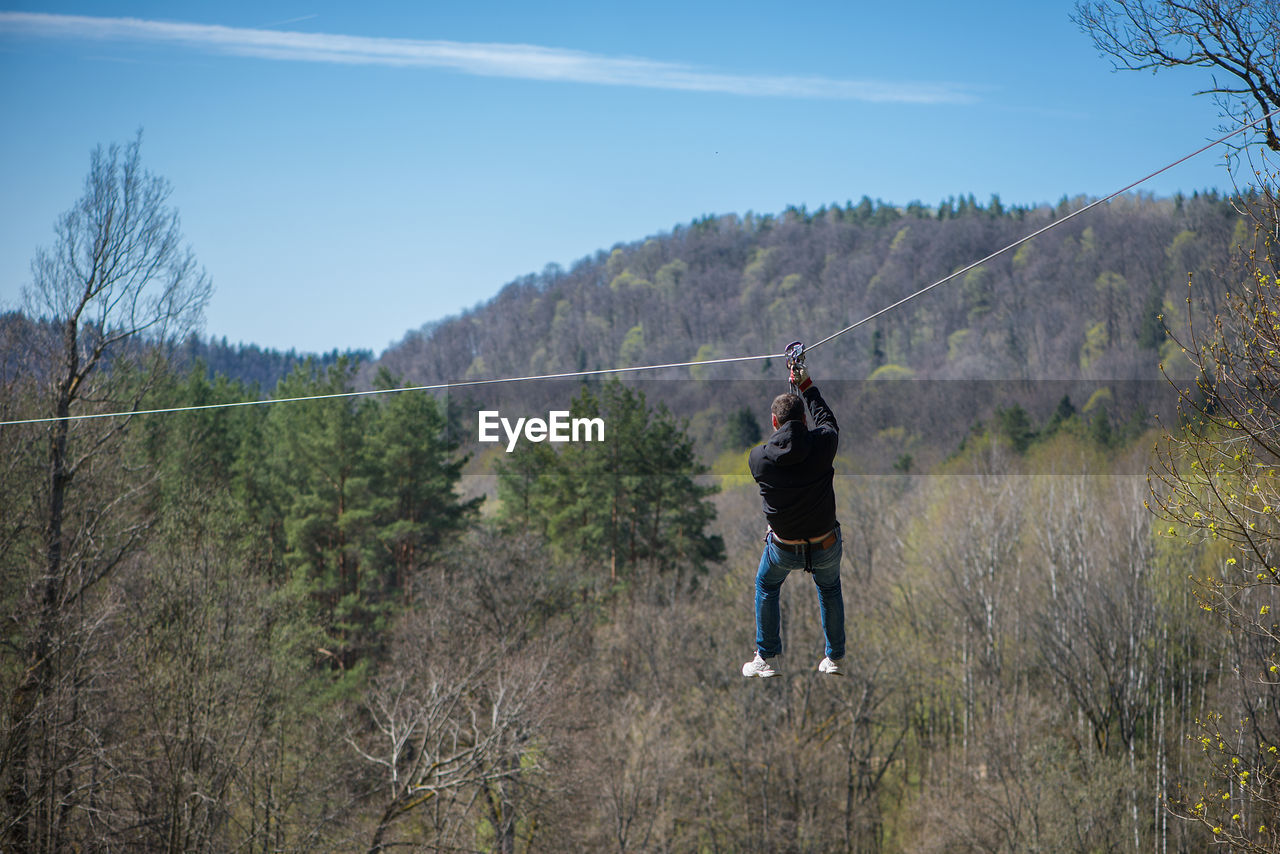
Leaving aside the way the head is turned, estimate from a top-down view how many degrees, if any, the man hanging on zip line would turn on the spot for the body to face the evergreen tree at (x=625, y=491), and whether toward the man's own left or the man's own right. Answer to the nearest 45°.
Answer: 0° — they already face it

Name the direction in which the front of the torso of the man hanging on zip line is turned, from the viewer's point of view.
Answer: away from the camera
